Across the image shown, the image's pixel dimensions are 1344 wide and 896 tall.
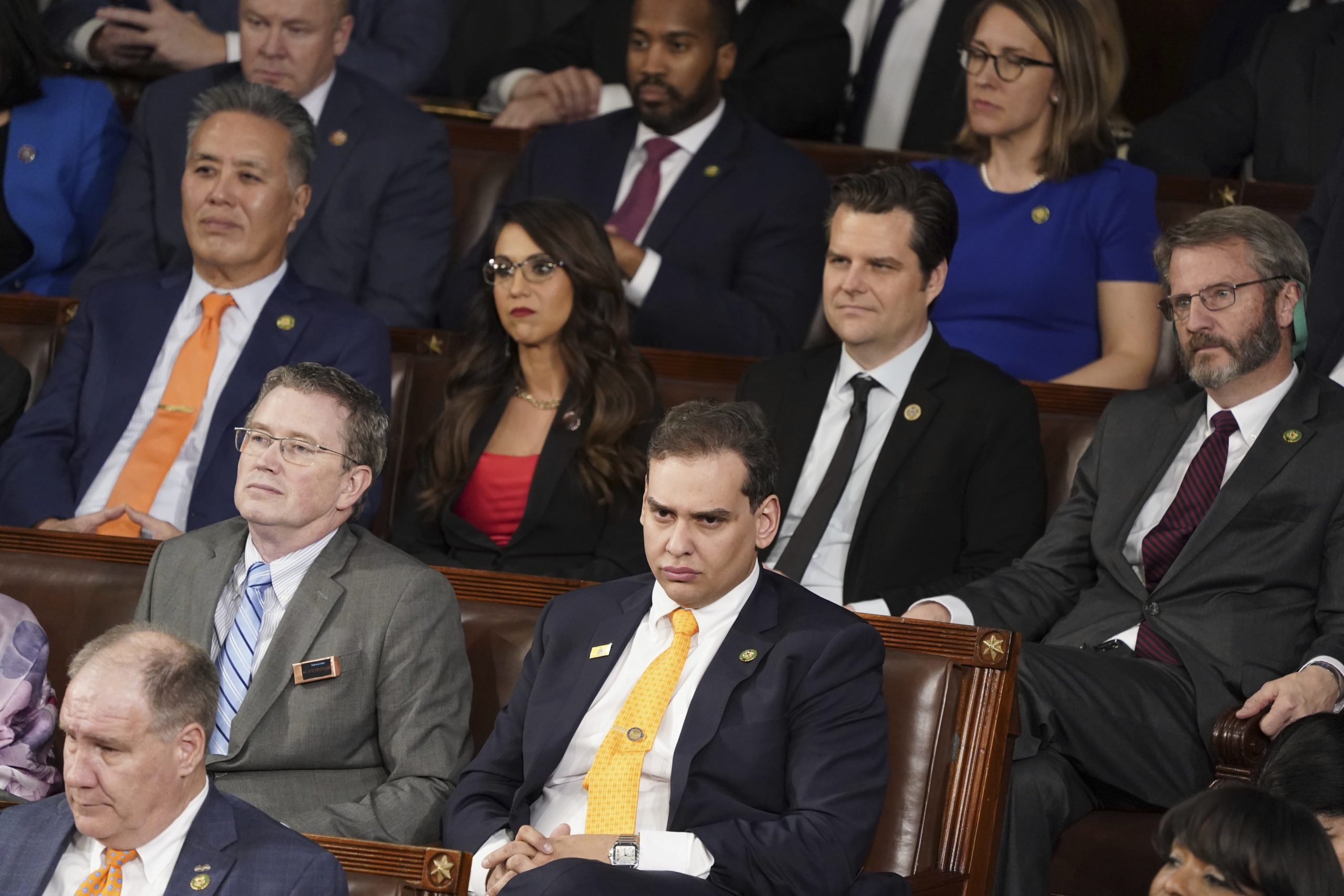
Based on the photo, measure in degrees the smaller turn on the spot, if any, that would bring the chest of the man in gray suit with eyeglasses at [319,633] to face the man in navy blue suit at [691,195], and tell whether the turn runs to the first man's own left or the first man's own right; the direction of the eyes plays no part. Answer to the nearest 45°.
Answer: approximately 180°

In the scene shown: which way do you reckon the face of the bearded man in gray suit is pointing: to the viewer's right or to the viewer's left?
to the viewer's left

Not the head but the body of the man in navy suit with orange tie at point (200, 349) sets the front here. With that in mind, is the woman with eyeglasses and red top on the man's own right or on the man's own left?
on the man's own left

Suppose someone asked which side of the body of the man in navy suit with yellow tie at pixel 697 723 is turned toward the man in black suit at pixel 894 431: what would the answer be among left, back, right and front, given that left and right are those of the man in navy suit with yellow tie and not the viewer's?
back

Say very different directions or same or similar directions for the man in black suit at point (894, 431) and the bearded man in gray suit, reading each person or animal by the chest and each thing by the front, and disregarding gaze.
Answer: same or similar directions

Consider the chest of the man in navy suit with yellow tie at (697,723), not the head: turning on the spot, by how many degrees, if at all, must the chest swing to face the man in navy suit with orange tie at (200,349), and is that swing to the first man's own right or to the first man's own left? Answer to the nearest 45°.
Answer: approximately 90° to the first man's own right

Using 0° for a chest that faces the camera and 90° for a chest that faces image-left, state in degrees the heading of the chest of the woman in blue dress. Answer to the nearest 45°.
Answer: approximately 45°

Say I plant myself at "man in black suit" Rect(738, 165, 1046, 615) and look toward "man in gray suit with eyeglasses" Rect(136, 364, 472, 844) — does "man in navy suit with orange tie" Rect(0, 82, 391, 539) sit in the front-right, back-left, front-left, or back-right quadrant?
front-right

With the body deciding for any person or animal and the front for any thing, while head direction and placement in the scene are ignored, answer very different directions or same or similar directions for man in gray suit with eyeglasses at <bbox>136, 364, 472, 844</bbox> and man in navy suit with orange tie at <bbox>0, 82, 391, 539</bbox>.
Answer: same or similar directions

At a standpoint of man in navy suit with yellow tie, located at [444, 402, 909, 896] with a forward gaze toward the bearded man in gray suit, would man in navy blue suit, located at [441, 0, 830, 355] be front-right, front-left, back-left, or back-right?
front-left

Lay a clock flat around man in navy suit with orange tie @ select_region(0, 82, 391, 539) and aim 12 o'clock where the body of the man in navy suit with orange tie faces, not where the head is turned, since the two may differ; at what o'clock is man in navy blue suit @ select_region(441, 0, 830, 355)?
The man in navy blue suit is roughly at 7 o'clock from the man in navy suit with orange tie.

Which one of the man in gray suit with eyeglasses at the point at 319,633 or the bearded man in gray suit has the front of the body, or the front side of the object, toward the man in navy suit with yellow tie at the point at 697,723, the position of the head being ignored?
the bearded man in gray suit

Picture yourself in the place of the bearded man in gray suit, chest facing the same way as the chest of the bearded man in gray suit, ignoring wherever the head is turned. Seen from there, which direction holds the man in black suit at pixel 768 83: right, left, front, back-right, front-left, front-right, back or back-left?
right

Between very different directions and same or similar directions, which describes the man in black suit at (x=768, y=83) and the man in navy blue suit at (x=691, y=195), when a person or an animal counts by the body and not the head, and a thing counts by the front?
same or similar directions

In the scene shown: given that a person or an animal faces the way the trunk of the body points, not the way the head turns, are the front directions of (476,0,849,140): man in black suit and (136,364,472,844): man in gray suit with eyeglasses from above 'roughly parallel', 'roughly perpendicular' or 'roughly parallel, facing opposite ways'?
roughly parallel

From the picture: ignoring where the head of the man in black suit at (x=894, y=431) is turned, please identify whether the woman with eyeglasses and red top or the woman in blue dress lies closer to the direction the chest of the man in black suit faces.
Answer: the woman with eyeglasses and red top

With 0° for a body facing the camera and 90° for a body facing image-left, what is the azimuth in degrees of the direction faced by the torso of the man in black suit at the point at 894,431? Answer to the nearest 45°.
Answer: approximately 45°

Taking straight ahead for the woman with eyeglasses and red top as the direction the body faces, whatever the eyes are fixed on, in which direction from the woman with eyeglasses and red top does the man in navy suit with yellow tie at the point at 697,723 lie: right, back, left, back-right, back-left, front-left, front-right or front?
front-left

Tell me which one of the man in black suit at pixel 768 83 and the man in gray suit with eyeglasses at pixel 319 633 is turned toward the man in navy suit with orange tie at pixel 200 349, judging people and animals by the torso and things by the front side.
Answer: the man in black suit

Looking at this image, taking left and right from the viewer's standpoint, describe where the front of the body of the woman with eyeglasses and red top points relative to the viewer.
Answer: facing the viewer and to the left of the viewer

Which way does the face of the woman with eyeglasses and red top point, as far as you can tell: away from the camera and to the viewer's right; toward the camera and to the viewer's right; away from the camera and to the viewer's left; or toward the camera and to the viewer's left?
toward the camera and to the viewer's left
